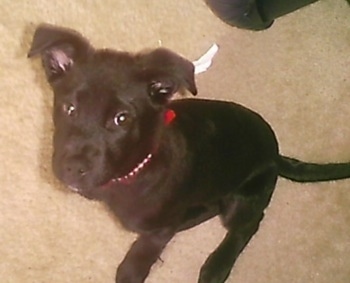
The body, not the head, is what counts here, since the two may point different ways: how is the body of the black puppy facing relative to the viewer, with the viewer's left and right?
facing the viewer and to the left of the viewer

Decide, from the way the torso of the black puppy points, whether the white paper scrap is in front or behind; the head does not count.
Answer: behind
